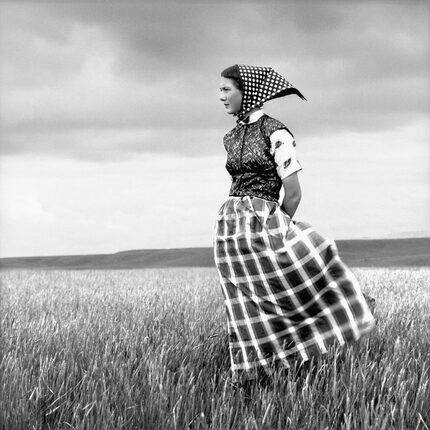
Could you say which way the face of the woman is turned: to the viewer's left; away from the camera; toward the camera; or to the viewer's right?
to the viewer's left

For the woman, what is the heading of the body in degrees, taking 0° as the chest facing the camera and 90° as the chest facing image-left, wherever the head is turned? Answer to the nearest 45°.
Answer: approximately 45°
